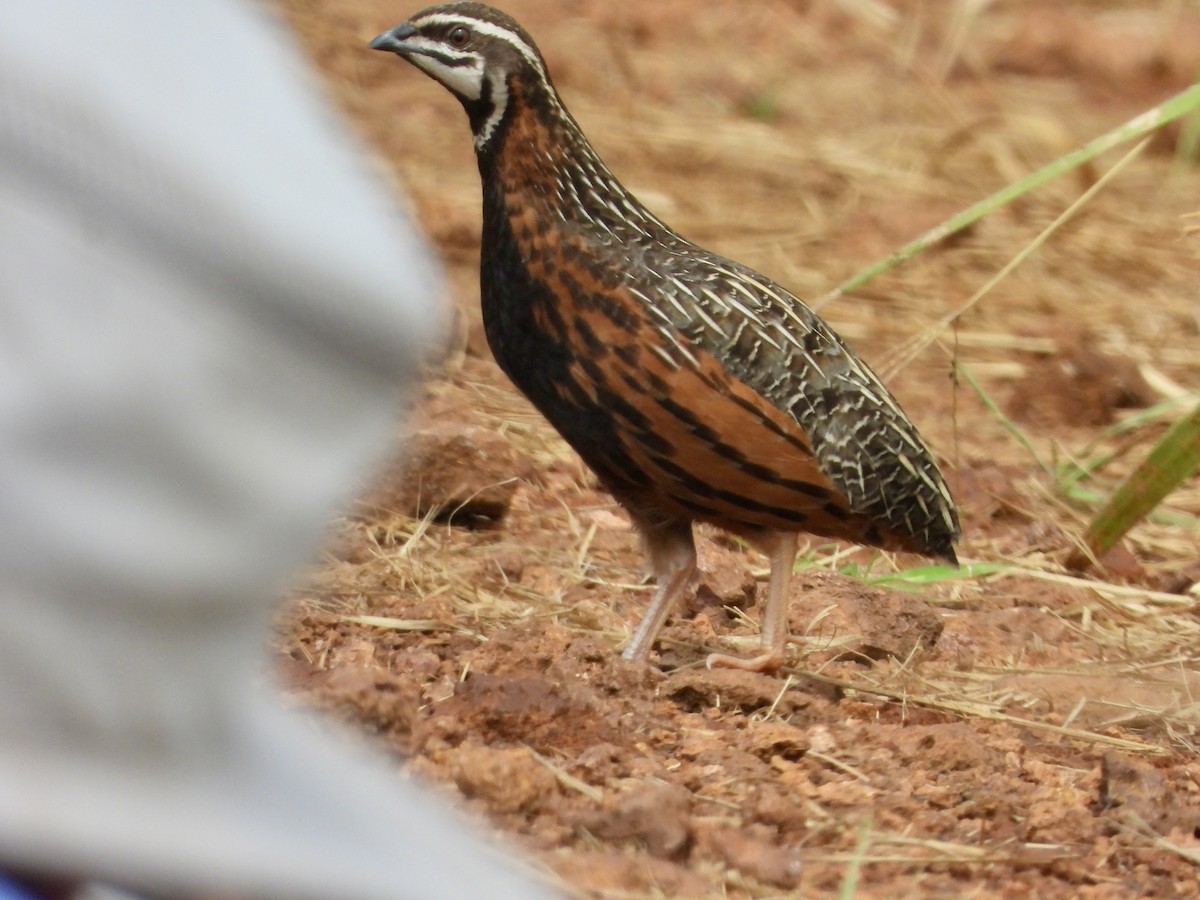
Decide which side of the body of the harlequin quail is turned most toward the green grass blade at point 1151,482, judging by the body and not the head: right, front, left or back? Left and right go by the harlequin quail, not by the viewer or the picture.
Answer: back

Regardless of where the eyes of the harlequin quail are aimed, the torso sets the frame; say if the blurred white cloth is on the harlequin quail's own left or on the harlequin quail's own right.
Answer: on the harlequin quail's own left

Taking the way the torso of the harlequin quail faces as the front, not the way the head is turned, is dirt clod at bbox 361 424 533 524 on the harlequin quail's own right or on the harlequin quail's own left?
on the harlequin quail's own right

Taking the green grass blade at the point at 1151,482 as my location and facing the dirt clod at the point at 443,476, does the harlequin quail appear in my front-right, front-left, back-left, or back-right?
front-left

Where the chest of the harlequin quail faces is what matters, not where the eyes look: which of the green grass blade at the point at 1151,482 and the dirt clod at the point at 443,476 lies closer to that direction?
the dirt clod

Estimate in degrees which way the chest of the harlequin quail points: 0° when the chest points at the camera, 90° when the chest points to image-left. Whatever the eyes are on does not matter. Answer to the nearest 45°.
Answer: approximately 90°

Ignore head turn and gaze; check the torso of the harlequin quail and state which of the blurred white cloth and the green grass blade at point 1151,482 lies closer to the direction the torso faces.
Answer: the blurred white cloth
